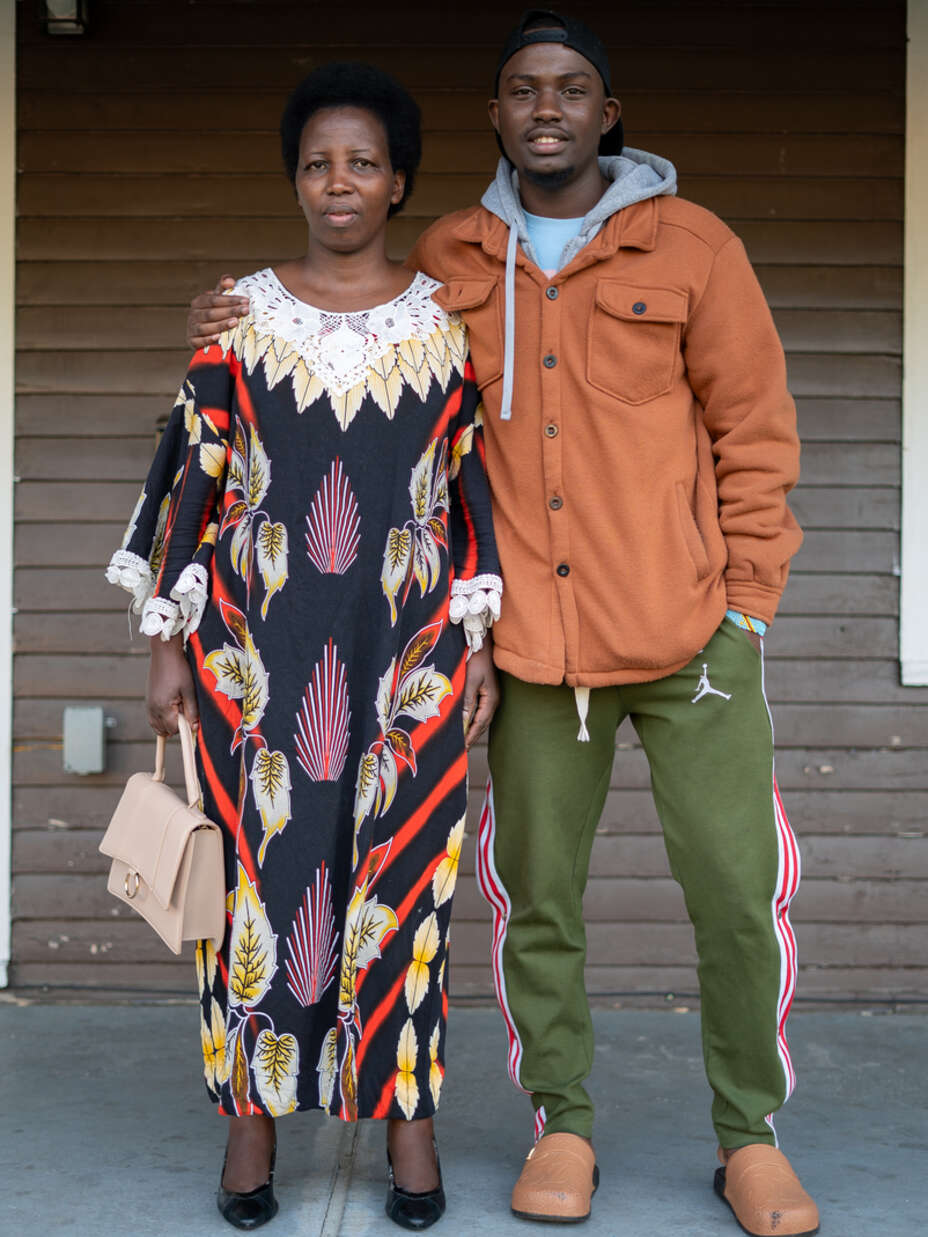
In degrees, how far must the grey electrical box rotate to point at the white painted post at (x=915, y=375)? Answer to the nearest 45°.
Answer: approximately 90° to its left

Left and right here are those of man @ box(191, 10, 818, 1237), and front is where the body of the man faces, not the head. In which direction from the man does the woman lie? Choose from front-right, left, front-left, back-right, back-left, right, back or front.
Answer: right

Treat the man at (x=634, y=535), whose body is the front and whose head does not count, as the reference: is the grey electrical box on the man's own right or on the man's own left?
on the man's own right

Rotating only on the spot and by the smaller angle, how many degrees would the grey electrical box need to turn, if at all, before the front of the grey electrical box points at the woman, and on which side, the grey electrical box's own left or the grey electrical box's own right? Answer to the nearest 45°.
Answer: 0° — it already faces them

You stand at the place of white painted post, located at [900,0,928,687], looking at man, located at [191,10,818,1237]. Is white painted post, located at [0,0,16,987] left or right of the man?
right

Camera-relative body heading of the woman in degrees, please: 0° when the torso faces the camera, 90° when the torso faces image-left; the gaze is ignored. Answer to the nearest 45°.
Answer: approximately 0°

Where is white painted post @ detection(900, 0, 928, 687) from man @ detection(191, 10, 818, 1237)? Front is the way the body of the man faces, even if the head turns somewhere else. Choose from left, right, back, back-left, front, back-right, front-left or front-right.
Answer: back-left

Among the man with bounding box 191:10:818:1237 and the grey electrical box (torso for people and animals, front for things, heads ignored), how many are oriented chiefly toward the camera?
2

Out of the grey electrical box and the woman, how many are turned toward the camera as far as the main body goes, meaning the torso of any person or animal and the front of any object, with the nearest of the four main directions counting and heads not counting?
2

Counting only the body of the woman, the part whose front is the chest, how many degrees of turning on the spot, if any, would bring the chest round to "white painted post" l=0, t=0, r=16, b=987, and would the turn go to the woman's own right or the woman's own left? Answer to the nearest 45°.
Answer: approximately 135° to the woman's own right
